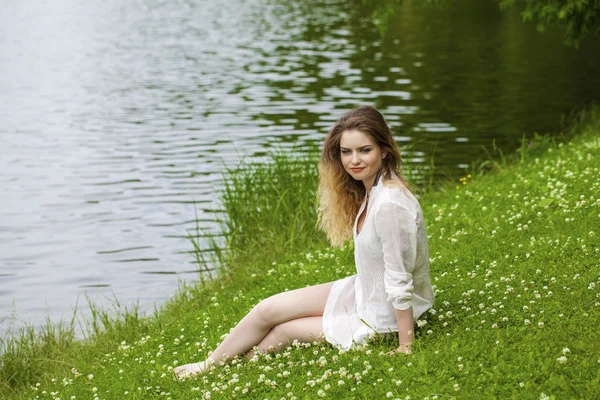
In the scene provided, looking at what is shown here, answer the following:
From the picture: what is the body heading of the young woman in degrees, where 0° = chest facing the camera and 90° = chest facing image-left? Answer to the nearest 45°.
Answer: approximately 90°
